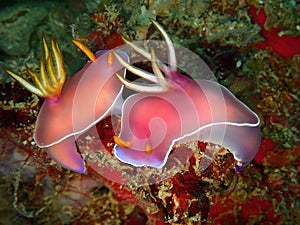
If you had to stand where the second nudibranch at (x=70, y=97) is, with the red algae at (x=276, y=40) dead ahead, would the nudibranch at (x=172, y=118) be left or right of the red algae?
right

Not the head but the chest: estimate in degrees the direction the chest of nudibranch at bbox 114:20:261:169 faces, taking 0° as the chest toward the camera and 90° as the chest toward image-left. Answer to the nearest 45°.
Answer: approximately 45°

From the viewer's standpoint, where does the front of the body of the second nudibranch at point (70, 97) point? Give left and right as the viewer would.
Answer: facing away from the viewer and to the right of the viewer

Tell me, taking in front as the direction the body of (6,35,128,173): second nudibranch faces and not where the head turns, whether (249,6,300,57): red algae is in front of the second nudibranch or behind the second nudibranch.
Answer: in front

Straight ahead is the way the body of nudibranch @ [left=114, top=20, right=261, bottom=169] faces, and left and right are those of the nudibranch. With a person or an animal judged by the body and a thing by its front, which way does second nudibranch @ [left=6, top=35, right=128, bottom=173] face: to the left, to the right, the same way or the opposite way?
the opposite way

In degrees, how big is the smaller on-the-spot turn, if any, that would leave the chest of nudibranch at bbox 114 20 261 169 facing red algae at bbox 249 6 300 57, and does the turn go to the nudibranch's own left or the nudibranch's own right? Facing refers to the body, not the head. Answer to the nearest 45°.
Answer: approximately 135° to the nudibranch's own right

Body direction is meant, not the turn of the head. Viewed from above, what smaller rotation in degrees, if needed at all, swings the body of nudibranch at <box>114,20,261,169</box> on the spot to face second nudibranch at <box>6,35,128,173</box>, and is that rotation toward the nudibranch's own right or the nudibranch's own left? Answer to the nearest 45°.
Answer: approximately 45° to the nudibranch's own right

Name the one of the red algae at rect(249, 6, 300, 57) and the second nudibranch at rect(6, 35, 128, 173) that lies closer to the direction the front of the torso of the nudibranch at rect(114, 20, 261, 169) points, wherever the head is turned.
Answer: the second nudibranch

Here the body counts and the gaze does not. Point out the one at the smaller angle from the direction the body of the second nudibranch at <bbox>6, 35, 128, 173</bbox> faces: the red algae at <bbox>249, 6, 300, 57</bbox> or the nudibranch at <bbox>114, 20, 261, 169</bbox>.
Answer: the red algae
